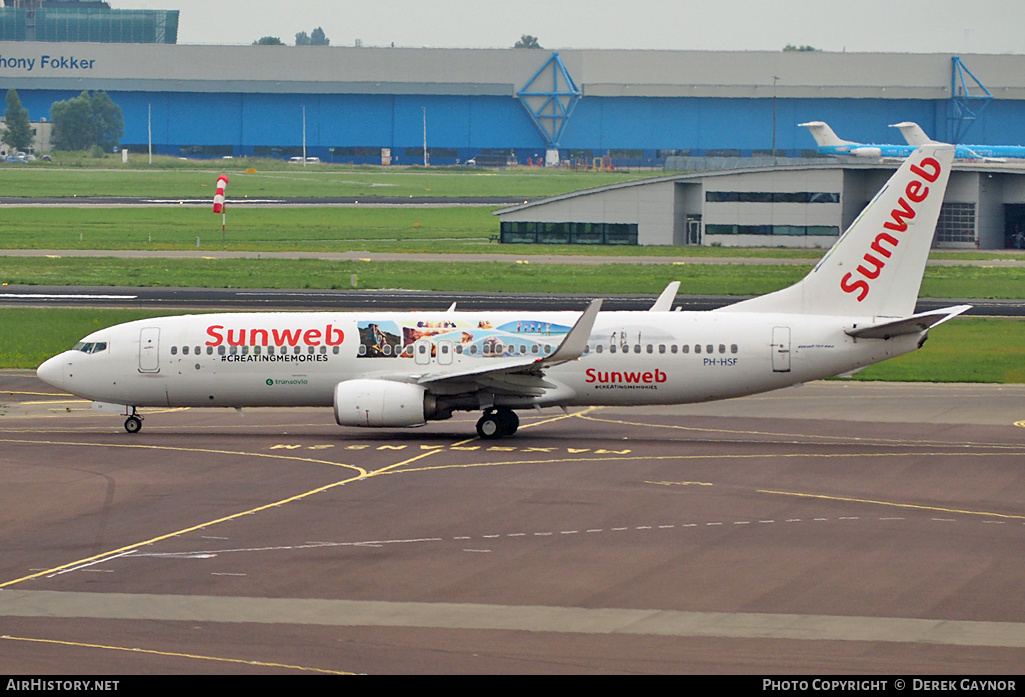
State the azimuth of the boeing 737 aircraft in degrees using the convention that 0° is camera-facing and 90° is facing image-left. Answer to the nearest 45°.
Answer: approximately 90°
